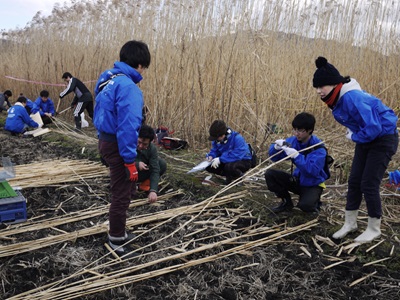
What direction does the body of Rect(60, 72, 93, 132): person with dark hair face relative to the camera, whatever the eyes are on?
to the viewer's left

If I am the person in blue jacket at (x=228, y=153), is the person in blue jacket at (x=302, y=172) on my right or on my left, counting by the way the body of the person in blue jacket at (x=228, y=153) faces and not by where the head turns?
on my left

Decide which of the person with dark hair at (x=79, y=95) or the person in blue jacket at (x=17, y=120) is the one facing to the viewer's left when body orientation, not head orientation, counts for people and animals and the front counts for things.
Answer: the person with dark hair

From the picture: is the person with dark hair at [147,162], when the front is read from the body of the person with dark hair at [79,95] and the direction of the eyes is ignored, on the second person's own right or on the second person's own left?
on the second person's own left

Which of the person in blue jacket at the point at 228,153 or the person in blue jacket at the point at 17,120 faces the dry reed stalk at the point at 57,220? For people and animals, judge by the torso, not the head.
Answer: the person in blue jacket at the point at 228,153

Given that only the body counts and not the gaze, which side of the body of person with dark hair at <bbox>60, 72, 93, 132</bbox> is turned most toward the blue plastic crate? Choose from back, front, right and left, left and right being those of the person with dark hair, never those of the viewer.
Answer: left

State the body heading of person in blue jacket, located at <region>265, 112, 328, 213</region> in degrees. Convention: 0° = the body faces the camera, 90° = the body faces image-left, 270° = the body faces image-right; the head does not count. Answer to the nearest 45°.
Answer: approximately 45°

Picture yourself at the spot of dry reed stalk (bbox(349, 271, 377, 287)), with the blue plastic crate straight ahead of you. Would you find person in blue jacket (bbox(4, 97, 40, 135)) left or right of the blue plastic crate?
right

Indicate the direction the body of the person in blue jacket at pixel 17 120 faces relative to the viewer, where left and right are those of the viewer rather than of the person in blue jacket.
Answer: facing away from the viewer and to the right of the viewer
